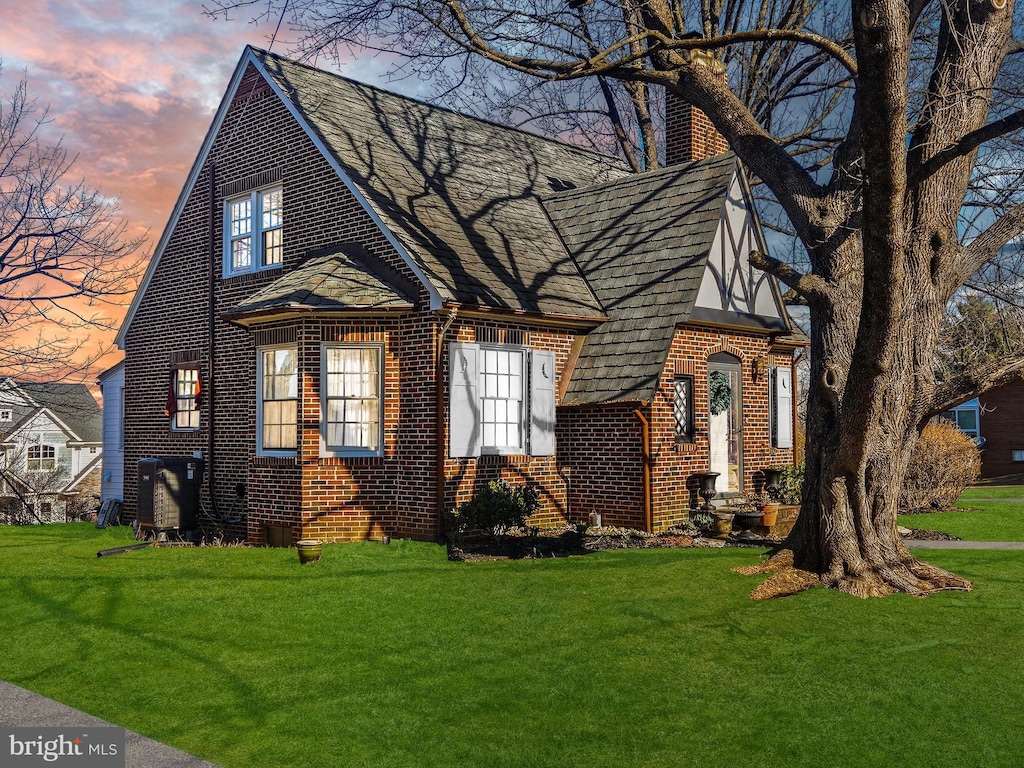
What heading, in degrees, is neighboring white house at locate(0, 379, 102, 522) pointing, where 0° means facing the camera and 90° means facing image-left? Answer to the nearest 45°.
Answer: approximately 0°

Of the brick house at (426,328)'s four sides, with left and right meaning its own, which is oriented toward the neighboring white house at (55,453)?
back

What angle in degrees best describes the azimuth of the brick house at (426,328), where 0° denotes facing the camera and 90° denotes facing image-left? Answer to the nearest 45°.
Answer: approximately 315°
